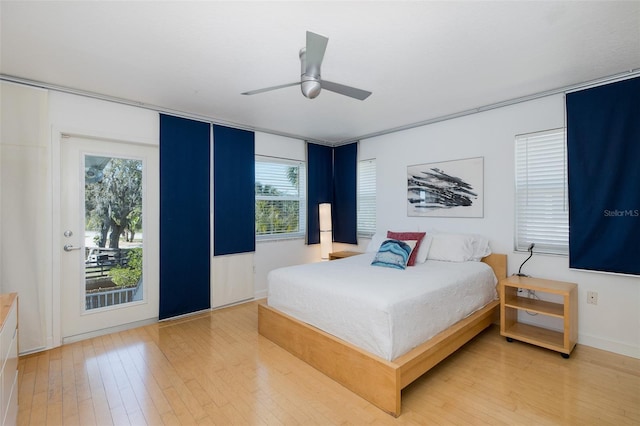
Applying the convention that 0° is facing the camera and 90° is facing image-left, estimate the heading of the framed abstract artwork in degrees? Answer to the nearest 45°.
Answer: approximately 45°

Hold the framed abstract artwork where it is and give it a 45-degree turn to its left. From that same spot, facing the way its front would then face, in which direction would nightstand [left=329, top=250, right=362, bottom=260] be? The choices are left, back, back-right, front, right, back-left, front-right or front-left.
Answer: right

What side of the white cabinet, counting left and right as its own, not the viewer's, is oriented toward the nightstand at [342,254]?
front

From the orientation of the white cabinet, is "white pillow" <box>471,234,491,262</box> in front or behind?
in front

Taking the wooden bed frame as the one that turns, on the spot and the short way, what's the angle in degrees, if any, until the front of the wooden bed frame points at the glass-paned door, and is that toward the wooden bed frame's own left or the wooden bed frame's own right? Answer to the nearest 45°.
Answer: approximately 45° to the wooden bed frame's own right

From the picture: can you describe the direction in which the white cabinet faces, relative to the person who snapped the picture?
facing to the right of the viewer

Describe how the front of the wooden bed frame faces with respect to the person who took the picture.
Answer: facing the viewer and to the left of the viewer

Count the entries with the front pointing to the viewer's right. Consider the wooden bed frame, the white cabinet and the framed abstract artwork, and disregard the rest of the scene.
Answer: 1

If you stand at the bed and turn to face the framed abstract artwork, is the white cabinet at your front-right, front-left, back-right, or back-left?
back-left

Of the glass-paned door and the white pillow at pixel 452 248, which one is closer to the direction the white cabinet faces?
the white pillow

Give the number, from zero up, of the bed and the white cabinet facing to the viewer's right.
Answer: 1

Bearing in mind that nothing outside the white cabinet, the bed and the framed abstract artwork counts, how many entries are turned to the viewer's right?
1

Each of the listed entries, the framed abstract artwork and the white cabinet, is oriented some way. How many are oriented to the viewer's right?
1

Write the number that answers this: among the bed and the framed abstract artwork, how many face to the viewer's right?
0
